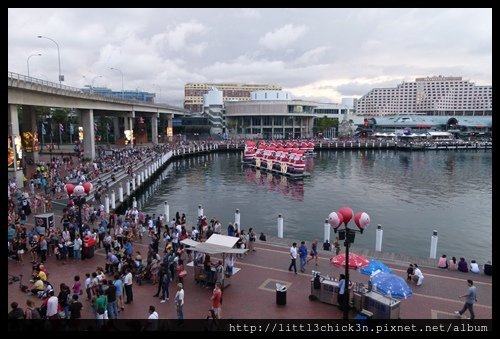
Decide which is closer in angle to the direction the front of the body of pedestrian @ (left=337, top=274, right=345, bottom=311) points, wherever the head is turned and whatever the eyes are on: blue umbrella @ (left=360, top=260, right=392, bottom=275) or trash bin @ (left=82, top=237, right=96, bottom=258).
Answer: the blue umbrella

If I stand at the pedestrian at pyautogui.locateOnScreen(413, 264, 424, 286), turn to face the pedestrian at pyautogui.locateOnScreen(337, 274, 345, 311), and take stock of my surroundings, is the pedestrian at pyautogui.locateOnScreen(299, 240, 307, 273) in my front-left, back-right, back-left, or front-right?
front-right

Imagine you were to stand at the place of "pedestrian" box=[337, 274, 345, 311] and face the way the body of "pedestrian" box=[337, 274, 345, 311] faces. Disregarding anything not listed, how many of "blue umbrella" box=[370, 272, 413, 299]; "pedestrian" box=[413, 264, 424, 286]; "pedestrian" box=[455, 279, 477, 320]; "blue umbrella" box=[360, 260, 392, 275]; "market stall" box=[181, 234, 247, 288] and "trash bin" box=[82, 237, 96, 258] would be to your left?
2

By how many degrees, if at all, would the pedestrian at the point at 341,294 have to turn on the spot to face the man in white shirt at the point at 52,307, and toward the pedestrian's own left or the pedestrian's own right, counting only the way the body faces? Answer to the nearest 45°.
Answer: approximately 135° to the pedestrian's own left

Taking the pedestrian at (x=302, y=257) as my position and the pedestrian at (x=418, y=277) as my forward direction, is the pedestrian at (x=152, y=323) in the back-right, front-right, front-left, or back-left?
back-right

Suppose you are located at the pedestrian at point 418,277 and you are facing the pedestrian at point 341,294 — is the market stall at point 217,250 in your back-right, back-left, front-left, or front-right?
front-right

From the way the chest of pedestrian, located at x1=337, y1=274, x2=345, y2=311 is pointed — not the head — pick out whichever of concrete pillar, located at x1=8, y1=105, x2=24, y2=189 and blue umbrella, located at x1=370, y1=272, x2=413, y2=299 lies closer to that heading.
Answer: the concrete pillar

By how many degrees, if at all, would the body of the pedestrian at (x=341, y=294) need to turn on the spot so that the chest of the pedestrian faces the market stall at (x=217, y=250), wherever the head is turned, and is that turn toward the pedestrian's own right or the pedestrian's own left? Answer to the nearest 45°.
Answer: approximately 90° to the pedestrian's own left

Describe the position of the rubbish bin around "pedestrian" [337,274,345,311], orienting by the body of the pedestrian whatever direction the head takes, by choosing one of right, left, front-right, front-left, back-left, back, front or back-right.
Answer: left

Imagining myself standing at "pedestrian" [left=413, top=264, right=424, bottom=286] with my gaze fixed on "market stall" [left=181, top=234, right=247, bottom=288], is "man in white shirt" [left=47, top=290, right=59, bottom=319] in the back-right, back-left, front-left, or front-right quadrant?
front-left

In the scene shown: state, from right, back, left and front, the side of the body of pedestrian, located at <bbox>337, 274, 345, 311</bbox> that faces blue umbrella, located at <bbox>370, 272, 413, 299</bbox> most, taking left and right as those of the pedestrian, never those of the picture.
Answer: right

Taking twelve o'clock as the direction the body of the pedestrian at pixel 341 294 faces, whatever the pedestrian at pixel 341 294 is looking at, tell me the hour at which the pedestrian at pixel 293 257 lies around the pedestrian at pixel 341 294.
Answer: the pedestrian at pixel 293 257 is roughly at 11 o'clock from the pedestrian at pixel 341 294.

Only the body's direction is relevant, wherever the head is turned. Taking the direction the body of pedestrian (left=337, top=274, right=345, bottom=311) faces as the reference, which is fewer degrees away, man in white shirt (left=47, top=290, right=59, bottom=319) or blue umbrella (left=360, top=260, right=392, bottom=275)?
the blue umbrella

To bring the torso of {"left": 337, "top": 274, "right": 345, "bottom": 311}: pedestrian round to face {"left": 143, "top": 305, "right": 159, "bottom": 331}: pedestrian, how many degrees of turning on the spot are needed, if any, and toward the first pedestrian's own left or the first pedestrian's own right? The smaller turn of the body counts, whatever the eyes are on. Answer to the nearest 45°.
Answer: approximately 135° to the first pedestrian's own left

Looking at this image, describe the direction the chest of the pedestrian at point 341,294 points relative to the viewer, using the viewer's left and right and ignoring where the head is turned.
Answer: facing away from the viewer

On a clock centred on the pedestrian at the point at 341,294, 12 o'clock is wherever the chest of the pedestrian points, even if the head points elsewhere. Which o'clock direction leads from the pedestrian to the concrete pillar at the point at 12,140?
The concrete pillar is roughly at 10 o'clock from the pedestrian.
